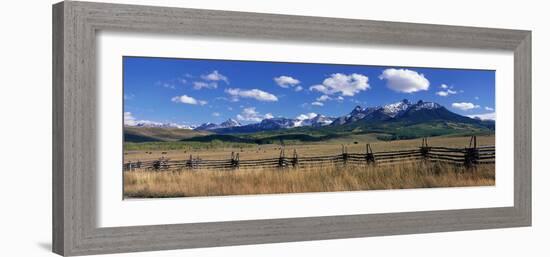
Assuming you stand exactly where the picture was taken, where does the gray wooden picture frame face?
facing the viewer and to the right of the viewer
